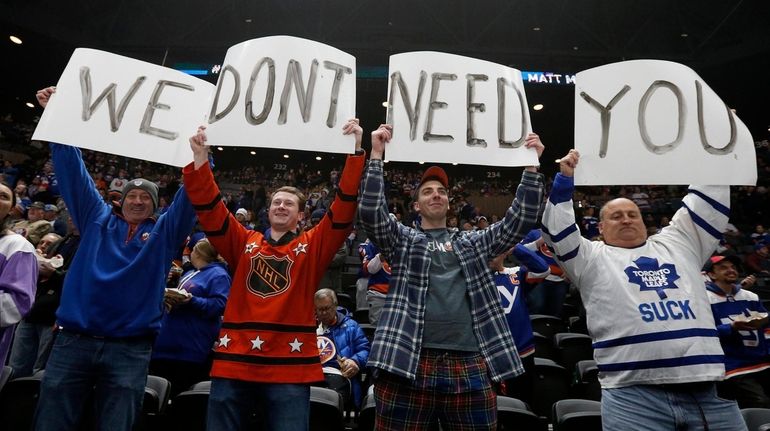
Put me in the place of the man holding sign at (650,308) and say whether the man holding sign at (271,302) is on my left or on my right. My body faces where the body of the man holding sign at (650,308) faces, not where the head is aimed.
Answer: on my right

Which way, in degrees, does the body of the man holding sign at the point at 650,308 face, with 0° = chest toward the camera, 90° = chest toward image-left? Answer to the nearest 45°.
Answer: approximately 0°

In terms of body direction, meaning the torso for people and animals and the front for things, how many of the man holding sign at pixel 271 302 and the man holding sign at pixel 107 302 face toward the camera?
2

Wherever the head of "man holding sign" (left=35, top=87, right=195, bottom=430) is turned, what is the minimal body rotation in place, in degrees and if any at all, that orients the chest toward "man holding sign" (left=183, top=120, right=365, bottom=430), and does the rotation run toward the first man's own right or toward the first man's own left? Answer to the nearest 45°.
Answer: approximately 45° to the first man's own left

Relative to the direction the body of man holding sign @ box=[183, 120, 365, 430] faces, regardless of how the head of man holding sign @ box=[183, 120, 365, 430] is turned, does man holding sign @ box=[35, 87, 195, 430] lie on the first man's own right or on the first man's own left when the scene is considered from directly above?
on the first man's own right
